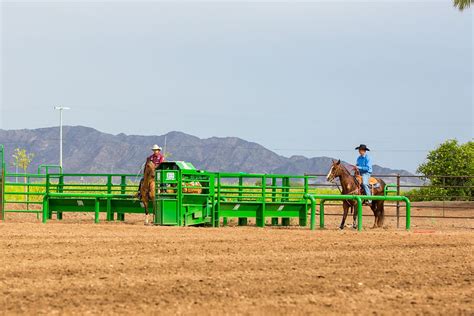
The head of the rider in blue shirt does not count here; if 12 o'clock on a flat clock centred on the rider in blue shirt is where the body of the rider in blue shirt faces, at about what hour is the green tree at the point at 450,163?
The green tree is roughly at 5 o'clock from the rider in blue shirt.

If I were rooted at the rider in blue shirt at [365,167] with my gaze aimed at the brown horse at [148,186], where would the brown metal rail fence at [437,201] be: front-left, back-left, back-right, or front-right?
back-right

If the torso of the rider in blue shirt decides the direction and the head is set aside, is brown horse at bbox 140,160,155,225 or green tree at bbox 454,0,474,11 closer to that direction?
the brown horse

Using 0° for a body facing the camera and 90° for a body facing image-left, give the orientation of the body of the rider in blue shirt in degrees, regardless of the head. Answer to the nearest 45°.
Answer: approximately 45°

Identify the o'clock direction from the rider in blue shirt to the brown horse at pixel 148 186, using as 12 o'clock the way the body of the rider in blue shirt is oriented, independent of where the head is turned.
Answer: The brown horse is roughly at 1 o'clock from the rider in blue shirt.

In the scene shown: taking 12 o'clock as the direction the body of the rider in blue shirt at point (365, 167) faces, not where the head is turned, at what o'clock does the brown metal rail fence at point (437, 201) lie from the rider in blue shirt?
The brown metal rail fence is roughly at 5 o'clock from the rider in blue shirt.

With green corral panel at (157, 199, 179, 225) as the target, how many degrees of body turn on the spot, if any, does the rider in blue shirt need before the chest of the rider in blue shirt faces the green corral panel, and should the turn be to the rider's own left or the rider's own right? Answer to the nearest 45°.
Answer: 0° — they already face it

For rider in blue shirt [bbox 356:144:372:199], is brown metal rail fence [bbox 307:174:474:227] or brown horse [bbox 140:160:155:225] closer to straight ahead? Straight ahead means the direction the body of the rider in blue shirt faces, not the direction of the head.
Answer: the brown horse

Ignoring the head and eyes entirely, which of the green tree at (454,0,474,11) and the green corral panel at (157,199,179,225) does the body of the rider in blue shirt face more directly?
the green corral panel

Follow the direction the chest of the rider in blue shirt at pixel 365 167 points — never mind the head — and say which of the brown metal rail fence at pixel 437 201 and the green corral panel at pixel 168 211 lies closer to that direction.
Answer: the green corral panel
